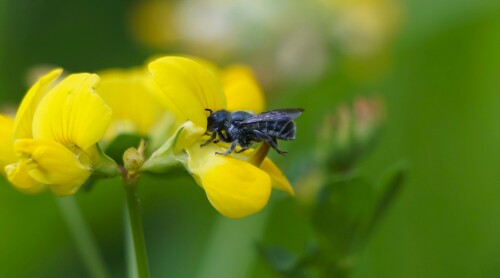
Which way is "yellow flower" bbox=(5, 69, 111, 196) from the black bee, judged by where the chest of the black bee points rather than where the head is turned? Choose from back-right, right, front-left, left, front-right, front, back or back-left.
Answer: front

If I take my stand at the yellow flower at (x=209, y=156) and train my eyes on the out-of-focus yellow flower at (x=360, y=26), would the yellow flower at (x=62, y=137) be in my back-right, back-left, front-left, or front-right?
back-left

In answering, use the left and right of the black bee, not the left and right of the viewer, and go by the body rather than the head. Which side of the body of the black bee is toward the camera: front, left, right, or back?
left

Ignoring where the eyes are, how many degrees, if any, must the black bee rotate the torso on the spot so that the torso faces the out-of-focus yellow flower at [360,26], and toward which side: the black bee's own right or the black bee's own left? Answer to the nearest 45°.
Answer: approximately 90° to the black bee's own right

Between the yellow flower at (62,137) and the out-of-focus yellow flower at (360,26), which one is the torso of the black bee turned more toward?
the yellow flower
